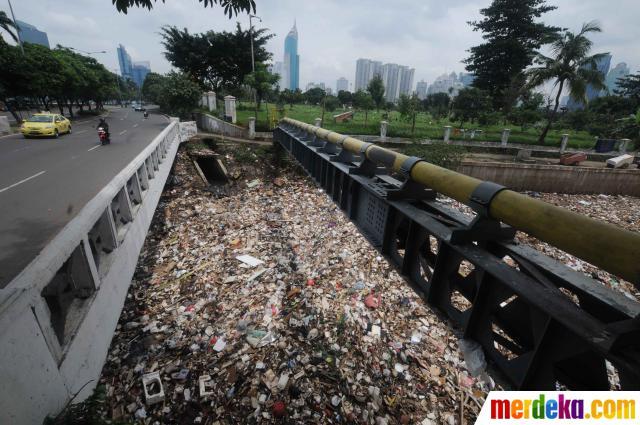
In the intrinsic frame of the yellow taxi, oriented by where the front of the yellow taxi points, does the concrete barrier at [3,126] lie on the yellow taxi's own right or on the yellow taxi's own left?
on the yellow taxi's own right

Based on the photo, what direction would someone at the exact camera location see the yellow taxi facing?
facing the viewer and to the left of the viewer

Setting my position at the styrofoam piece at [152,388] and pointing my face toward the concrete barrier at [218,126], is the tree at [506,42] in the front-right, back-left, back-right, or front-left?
front-right

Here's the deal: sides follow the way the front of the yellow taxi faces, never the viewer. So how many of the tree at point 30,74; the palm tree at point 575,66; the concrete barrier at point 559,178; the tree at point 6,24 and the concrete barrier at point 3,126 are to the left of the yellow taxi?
2

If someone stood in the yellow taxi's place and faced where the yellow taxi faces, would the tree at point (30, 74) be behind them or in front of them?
behind

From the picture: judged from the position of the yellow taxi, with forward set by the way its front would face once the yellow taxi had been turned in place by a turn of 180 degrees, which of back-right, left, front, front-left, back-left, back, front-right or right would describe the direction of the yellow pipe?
back-right

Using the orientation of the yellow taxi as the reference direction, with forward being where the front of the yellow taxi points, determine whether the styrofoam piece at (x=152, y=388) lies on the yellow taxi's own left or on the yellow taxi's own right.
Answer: on the yellow taxi's own left

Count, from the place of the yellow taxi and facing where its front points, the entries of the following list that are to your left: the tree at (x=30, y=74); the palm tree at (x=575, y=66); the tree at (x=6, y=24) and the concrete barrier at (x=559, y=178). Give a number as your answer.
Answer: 2

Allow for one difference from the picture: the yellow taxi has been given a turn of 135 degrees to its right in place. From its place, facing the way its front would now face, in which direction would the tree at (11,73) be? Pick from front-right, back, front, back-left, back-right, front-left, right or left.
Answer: front

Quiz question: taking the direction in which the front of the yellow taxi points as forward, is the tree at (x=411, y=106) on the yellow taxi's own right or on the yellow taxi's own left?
on the yellow taxi's own left

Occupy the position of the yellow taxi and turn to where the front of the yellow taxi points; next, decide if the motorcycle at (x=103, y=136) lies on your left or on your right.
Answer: on your left

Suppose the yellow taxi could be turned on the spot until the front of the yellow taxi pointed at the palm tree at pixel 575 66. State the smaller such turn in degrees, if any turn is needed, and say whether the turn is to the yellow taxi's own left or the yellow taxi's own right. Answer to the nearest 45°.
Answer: approximately 90° to the yellow taxi's own left

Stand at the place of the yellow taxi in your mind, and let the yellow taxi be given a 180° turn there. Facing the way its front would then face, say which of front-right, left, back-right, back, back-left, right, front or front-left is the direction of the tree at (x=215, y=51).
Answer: front

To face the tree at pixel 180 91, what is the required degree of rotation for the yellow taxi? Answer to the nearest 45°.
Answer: approximately 180°

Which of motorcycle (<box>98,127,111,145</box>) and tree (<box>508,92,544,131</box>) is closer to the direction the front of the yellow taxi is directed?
the motorcycle

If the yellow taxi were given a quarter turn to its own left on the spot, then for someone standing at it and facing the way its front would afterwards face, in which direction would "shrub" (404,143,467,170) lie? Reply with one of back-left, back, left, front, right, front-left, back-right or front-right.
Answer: front

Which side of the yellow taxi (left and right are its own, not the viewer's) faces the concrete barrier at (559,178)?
left

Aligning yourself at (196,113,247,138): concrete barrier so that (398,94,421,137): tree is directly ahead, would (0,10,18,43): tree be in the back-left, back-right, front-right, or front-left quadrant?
back-left

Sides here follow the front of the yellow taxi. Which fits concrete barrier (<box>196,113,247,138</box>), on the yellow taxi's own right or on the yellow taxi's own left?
on the yellow taxi's own left
